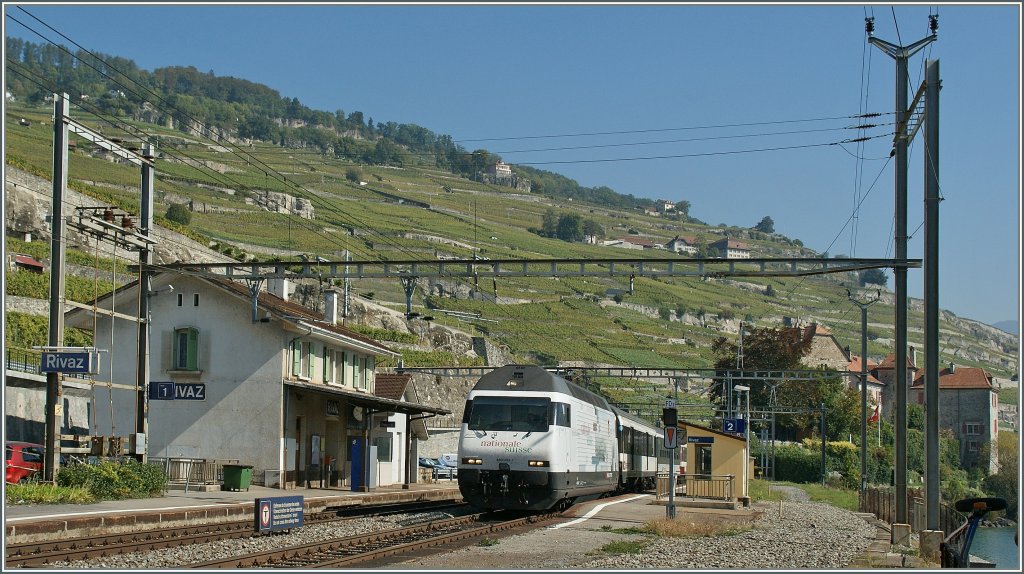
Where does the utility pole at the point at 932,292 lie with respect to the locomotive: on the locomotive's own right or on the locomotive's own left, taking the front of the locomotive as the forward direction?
on the locomotive's own left

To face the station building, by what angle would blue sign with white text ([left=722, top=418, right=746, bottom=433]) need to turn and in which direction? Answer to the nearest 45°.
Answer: approximately 90° to its right

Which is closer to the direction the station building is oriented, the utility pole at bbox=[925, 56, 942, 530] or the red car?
the utility pole

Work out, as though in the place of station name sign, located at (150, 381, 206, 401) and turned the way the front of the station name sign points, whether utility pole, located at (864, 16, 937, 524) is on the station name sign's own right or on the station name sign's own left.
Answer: on the station name sign's own left

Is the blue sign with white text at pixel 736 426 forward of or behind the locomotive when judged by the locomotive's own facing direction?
behind

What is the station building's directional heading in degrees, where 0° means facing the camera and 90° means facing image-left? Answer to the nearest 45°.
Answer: approximately 315°

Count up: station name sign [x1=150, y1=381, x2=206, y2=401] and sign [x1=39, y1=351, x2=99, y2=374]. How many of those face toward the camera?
2
